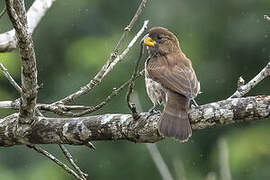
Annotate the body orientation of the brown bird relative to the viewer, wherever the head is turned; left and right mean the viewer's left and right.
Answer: facing away from the viewer and to the left of the viewer

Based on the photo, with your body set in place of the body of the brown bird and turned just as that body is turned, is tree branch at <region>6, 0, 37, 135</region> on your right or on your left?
on your left
